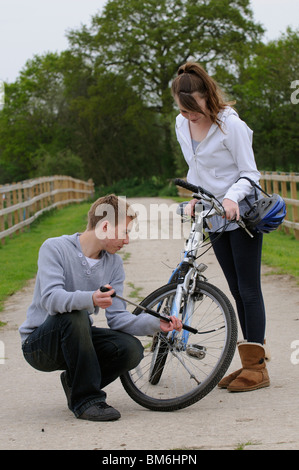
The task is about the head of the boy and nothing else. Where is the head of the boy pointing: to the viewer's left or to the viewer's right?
to the viewer's right

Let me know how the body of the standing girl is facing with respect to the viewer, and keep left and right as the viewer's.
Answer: facing the viewer and to the left of the viewer

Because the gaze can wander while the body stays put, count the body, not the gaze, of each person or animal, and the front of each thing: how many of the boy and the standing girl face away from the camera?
0

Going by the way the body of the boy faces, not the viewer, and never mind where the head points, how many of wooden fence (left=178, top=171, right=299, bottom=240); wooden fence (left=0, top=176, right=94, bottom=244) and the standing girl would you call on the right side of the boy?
0

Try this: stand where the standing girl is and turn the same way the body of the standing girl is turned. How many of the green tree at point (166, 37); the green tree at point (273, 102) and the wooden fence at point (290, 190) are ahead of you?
0

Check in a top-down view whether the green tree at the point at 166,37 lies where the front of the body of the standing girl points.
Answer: no

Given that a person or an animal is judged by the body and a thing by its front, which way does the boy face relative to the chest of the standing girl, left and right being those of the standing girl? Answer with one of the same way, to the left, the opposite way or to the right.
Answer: to the left

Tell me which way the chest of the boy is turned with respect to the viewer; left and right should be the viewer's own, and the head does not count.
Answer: facing the viewer and to the right of the viewer

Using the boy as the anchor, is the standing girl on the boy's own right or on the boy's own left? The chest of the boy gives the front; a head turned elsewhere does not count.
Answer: on the boy's own left

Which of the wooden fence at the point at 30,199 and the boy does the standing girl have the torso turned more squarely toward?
the boy

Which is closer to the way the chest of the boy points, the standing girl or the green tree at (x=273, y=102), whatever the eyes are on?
the standing girl

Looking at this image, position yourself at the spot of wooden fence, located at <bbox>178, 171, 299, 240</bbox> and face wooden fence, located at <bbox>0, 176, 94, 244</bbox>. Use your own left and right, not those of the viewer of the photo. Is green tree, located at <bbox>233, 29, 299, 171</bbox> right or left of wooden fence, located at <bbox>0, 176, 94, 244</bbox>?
right

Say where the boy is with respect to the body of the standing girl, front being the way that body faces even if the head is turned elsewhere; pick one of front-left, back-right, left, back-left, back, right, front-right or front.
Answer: front

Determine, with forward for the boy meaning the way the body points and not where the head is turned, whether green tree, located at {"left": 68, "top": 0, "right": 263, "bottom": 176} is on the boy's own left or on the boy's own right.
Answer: on the boy's own left

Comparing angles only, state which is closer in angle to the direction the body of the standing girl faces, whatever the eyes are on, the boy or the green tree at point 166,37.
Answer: the boy

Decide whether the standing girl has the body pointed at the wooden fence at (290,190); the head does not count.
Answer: no
